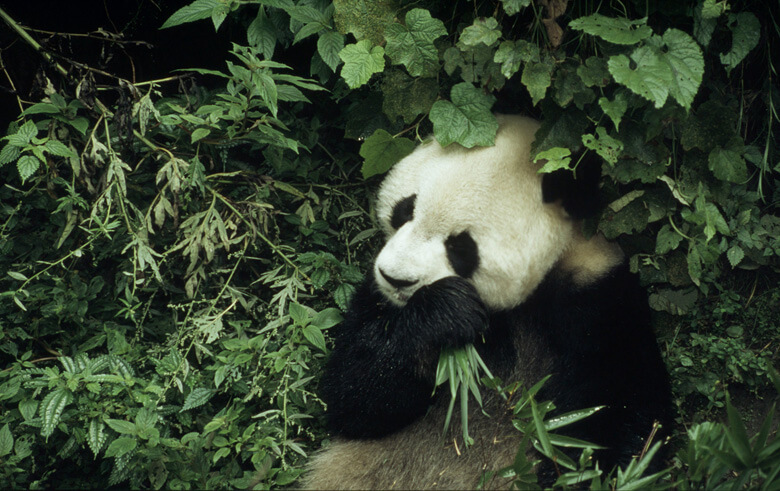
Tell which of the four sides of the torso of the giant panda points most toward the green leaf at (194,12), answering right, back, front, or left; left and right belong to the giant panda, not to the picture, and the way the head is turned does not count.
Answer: right

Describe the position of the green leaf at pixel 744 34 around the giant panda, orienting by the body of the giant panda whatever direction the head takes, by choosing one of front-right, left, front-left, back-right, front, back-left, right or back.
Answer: back

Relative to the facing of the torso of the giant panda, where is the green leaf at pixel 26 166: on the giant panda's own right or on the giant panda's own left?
on the giant panda's own right

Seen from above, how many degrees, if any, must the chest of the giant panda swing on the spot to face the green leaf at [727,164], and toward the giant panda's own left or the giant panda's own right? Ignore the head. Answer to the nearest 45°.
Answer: approximately 180°

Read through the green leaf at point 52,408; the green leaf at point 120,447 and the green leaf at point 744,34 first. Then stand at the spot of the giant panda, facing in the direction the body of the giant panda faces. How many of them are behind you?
1

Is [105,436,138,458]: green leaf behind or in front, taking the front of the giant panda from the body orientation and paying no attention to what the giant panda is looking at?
in front

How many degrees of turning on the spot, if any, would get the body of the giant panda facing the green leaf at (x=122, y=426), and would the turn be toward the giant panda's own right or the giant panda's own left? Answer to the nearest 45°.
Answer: approximately 45° to the giant panda's own right
